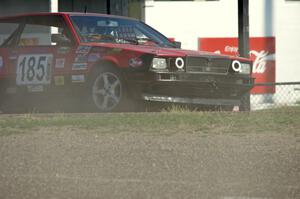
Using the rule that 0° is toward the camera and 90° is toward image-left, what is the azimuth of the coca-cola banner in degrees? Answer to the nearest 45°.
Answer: approximately 0°

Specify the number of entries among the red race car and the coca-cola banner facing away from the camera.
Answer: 0

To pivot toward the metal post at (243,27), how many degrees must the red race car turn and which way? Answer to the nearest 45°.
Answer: approximately 90° to its left

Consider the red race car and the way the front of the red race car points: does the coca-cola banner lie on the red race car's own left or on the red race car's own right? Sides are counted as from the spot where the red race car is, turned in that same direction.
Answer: on the red race car's own left

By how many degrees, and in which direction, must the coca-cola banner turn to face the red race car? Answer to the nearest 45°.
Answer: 0° — it already faces it

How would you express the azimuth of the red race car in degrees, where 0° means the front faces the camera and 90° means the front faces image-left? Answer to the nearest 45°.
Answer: approximately 315°

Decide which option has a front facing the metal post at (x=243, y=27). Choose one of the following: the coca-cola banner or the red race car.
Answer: the coca-cola banner

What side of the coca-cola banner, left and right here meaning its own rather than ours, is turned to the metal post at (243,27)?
front
